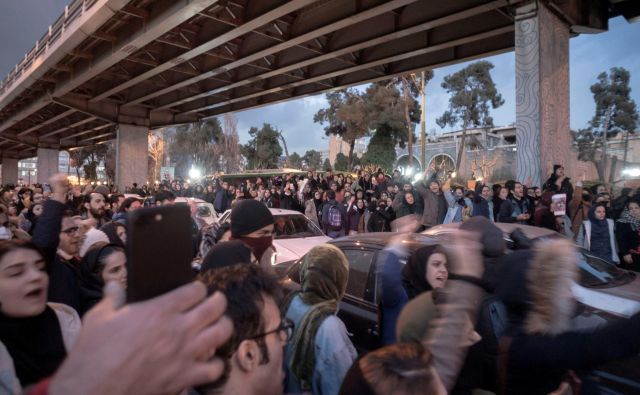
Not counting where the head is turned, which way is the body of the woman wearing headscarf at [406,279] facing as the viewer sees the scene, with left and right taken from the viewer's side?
facing the viewer and to the right of the viewer

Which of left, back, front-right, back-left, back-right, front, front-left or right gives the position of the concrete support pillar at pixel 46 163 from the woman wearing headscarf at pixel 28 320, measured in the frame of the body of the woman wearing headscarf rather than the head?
back-left

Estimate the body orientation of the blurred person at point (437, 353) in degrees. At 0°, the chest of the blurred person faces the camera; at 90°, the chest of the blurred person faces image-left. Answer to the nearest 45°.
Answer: approximately 180°

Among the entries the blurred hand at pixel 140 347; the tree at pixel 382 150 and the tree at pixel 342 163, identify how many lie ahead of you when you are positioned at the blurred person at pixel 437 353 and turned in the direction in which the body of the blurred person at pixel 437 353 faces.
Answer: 2

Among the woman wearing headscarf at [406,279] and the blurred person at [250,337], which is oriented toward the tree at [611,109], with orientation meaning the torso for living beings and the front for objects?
the blurred person

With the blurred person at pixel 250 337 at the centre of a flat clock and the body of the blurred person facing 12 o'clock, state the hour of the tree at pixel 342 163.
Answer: The tree is roughly at 11 o'clock from the blurred person.

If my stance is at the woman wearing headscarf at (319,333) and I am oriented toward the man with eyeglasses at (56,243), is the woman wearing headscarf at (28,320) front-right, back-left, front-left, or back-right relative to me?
front-left

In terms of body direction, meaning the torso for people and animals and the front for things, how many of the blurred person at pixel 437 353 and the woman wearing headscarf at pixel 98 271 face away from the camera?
1

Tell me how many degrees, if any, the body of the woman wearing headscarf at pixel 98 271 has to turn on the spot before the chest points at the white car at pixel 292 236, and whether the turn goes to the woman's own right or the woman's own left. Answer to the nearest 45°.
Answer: approximately 90° to the woman's own left

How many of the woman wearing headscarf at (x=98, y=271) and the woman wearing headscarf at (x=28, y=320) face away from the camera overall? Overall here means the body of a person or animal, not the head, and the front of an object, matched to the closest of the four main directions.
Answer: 0

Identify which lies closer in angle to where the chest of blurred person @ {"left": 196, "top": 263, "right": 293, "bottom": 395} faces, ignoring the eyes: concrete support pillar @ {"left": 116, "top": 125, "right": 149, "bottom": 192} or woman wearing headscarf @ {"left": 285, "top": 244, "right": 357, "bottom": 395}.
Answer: the woman wearing headscarf

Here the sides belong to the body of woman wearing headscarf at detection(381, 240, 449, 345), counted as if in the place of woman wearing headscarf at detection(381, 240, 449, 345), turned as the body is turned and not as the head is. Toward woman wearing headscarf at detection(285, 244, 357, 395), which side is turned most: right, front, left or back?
right

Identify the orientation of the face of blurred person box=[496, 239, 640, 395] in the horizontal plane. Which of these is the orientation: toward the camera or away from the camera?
away from the camera

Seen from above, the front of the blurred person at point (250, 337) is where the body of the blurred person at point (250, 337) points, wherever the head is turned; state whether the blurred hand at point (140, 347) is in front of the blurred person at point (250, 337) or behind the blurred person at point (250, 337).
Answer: behind

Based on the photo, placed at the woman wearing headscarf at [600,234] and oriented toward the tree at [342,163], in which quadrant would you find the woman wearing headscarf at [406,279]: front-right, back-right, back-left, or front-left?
back-left

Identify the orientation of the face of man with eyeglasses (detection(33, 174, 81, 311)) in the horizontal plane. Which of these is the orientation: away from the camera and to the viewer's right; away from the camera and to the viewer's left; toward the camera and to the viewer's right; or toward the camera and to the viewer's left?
toward the camera and to the viewer's right

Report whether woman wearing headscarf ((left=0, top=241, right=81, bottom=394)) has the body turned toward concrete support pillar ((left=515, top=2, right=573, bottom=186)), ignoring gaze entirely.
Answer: no
